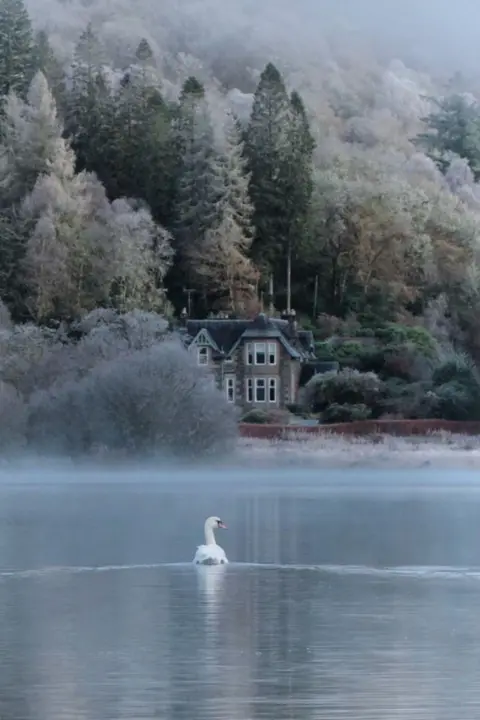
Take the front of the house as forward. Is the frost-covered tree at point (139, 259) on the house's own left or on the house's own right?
on the house's own right

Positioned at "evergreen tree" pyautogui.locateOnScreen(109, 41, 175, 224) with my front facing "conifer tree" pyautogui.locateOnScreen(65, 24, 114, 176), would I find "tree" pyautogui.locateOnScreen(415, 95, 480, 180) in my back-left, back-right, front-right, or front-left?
back-right

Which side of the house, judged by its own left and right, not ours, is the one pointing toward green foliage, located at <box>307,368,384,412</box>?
left

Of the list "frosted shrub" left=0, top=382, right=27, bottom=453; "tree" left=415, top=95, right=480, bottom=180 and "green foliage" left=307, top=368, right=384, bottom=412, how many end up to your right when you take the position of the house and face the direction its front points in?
1

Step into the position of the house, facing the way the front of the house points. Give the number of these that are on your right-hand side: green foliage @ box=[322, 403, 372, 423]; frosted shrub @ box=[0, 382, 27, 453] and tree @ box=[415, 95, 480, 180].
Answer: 1

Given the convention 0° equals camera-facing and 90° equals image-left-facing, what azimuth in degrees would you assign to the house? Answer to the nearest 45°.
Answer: approximately 0°
